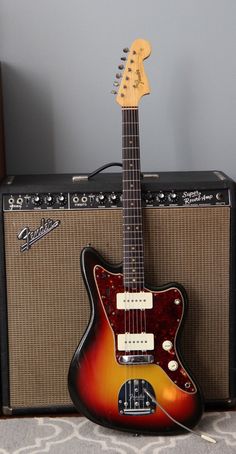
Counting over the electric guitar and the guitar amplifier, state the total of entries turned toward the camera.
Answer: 2

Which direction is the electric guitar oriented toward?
toward the camera

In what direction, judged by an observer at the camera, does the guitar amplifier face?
facing the viewer

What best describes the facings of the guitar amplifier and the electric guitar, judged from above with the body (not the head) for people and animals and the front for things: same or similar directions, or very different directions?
same or similar directions
